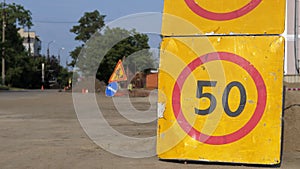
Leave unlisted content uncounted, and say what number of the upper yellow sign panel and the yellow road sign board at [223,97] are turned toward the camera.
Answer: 2

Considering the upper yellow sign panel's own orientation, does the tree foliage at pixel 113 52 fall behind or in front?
behind

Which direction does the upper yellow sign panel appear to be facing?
toward the camera
